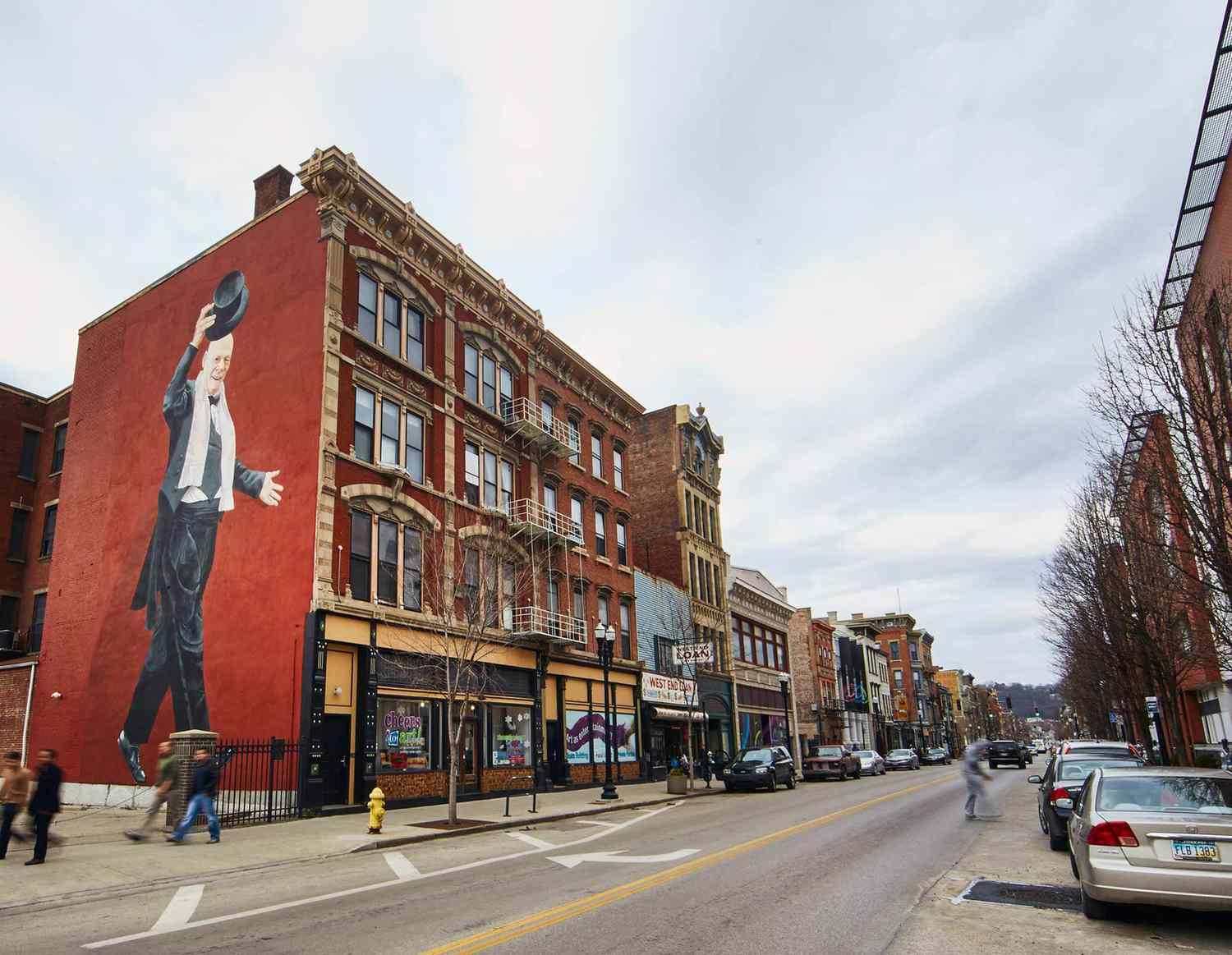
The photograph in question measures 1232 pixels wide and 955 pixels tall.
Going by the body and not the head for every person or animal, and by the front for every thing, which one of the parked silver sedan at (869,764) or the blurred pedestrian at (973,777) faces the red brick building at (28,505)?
the parked silver sedan

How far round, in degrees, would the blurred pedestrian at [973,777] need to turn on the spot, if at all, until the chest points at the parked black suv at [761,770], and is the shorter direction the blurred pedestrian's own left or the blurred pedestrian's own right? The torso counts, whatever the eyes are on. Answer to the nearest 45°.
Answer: approximately 135° to the blurred pedestrian's own left

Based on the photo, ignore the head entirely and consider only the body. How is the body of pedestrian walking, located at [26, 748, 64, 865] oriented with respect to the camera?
to the viewer's left

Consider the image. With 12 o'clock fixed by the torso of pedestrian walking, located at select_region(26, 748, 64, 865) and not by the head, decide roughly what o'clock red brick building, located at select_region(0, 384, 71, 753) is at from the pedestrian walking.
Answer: The red brick building is roughly at 3 o'clock from the pedestrian walking.

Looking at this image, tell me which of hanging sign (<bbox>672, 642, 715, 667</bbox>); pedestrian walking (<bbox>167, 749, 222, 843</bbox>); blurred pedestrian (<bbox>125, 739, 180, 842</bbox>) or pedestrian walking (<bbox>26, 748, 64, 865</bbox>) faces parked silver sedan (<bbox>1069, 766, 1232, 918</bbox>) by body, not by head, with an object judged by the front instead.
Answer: the hanging sign

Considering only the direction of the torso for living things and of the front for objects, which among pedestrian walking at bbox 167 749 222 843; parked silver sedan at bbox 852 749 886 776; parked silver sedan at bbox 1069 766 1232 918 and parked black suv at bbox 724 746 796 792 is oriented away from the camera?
parked silver sedan at bbox 1069 766 1232 918

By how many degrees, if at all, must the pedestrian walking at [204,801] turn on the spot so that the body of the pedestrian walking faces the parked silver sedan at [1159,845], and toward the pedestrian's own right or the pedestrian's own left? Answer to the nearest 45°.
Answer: approximately 135° to the pedestrian's own left

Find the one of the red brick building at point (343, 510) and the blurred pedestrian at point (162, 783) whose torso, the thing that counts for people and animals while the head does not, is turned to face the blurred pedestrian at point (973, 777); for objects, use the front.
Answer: the red brick building

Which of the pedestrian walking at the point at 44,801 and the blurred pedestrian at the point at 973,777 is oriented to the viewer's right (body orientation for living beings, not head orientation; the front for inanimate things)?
the blurred pedestrian

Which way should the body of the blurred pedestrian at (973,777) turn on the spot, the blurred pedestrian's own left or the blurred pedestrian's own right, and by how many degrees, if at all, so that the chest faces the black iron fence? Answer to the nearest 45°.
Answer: approximately 180°

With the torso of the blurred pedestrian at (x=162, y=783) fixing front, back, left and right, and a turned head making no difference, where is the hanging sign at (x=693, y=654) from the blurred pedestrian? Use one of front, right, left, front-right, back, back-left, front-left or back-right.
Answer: back-right
